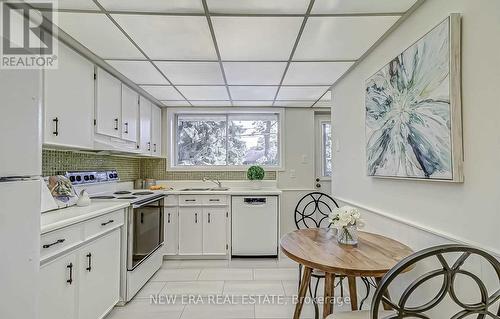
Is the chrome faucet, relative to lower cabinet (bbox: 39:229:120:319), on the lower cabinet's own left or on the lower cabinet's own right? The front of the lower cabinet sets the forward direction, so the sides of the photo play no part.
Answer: on the lower cabinet's own left

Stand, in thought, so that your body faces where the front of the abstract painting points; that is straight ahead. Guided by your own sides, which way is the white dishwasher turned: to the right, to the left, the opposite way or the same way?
to the left

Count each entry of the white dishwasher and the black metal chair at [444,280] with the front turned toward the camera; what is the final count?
1

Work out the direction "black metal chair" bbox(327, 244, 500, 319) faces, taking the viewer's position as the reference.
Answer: facing away from the viewer and to the left of the viewer

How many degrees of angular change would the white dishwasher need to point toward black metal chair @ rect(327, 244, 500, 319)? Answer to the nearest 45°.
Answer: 0° — it already faces it

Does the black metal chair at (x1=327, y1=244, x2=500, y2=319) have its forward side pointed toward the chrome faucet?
yes

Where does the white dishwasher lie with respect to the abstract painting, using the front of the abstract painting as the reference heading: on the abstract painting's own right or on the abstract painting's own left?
on the abstract painting's own right

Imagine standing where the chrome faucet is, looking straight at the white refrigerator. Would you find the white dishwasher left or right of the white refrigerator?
left

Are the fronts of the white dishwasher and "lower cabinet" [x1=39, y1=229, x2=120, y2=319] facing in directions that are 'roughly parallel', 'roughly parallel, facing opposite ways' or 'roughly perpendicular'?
roughly perpendicular

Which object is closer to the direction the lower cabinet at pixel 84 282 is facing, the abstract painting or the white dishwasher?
the abstract painting

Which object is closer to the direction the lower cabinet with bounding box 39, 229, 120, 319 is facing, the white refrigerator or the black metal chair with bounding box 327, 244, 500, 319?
the black metal chair
